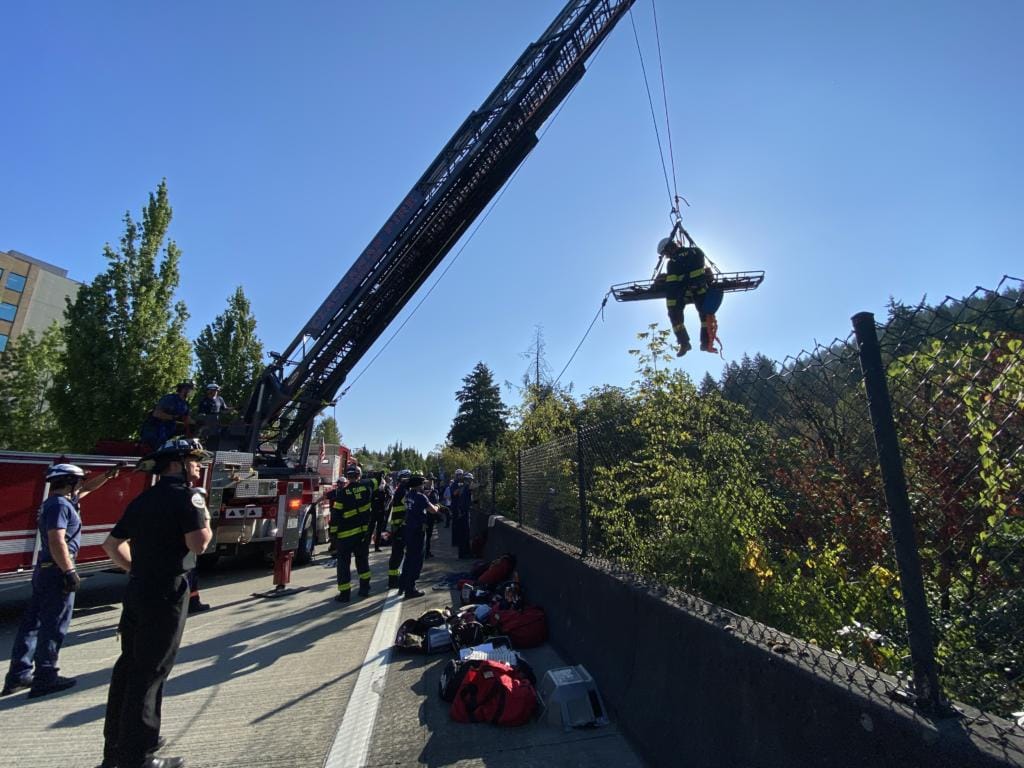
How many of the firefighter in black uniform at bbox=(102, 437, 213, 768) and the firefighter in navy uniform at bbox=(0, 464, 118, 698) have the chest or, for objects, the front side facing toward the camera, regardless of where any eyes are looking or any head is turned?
0

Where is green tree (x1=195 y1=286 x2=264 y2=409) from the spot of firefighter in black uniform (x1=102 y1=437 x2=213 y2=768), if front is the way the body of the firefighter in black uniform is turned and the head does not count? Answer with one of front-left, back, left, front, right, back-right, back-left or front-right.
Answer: front-left

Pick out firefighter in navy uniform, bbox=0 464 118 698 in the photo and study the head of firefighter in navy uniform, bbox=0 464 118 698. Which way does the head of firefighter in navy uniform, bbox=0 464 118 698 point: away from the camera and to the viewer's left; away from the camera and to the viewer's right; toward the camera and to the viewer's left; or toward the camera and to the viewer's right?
away from the camera and to the viewer's right

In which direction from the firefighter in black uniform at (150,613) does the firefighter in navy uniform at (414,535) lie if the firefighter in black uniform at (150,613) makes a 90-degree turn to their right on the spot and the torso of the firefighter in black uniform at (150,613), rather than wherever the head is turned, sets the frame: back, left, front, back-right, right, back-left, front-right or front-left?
left

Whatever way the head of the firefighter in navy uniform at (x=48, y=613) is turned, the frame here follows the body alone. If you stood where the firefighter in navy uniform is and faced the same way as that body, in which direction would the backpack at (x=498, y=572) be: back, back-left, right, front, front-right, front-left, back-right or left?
front

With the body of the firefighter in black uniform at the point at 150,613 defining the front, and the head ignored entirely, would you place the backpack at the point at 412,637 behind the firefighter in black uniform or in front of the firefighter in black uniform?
in front

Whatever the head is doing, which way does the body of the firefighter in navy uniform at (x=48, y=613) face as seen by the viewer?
to the viewer's right

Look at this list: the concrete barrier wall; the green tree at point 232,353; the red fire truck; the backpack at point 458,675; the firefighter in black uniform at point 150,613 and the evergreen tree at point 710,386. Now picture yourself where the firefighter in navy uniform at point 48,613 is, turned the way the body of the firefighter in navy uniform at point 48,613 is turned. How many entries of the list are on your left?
2

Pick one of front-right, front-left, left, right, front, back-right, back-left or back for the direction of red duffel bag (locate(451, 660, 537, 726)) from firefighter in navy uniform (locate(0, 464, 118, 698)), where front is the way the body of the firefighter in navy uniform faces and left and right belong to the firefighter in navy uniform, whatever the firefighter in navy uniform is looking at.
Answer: front-right

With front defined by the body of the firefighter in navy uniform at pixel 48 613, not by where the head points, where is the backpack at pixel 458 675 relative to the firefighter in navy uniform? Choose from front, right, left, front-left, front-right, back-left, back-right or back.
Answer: front-right

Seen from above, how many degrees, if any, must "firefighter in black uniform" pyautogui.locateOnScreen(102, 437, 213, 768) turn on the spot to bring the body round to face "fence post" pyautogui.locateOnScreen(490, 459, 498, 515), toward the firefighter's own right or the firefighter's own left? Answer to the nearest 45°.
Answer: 0° — they already face it

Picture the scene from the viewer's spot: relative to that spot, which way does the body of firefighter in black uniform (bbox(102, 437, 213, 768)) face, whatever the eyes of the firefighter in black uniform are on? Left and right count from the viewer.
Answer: facing away from the viewer and to the right of the viewer

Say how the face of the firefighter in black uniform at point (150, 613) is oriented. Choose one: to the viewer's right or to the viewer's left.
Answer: to the viewer's right
